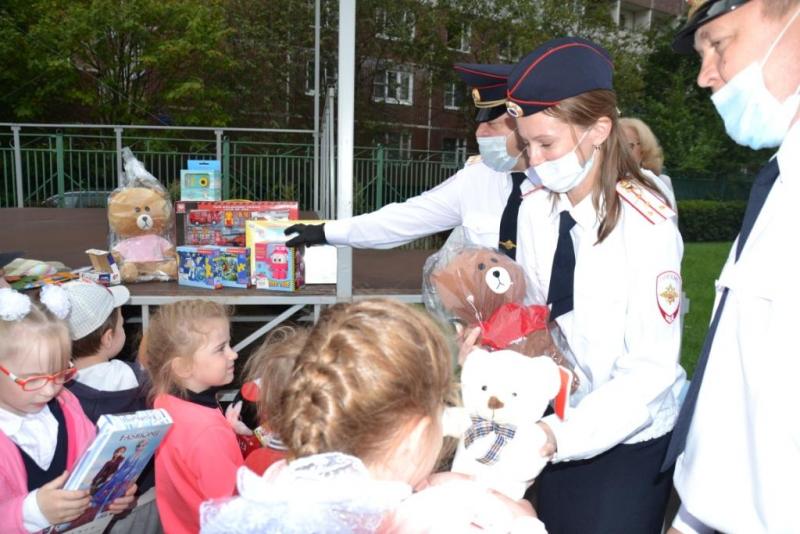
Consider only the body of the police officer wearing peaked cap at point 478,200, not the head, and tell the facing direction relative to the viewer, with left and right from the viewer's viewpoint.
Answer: facing the viewer and to the left of the viewer

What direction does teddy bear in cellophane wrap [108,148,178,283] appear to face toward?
toward the camera

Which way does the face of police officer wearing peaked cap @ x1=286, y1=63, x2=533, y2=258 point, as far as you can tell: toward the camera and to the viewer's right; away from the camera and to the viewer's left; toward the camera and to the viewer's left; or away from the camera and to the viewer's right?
toward the camera and to the viewer's left

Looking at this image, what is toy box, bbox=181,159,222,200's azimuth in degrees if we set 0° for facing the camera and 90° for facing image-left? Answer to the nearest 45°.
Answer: approximately 0°

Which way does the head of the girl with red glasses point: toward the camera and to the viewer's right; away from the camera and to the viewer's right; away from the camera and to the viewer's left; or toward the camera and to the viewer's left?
toward the camera and to the viewer's right

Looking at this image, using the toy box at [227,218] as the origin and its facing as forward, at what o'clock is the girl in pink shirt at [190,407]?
The girl in pink shirt is roughly at 12 o'clock from the toy box.

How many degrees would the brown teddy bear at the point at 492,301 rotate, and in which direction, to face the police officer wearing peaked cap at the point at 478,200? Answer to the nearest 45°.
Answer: approximately 135° to its left

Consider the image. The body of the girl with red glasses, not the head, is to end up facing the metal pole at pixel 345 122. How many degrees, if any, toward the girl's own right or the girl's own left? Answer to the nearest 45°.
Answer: approximately 90° to the girl's own left

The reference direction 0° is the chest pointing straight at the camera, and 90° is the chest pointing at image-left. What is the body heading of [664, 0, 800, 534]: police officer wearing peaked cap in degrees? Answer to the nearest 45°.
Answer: approximately 90°

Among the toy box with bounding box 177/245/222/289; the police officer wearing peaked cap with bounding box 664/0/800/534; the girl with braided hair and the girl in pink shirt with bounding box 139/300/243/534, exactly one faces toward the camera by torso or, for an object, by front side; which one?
the toy box

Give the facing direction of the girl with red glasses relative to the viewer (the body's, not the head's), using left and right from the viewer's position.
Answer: facing the viewer and to the right of the viewer

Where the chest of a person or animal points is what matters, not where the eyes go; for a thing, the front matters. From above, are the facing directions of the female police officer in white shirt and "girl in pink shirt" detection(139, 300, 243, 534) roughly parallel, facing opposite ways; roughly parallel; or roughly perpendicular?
roughly parallel, facing opposite ways

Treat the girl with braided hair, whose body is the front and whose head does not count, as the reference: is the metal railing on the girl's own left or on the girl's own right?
on the girl's own left

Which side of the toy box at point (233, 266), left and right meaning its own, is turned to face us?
front
